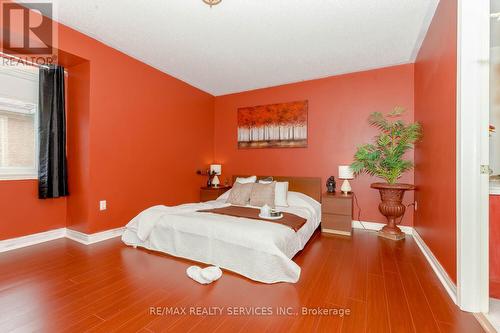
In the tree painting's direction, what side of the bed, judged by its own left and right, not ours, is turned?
back

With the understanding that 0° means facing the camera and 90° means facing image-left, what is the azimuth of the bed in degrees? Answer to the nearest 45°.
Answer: approximately 45°

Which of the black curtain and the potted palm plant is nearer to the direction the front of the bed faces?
the black curtain

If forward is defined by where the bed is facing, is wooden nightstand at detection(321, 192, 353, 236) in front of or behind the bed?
behind

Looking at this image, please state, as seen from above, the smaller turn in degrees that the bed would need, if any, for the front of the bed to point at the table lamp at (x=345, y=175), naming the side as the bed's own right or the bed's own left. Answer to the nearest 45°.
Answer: approximately 180°

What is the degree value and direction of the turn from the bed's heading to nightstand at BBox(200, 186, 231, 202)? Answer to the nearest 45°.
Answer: approximately 135° to its right
